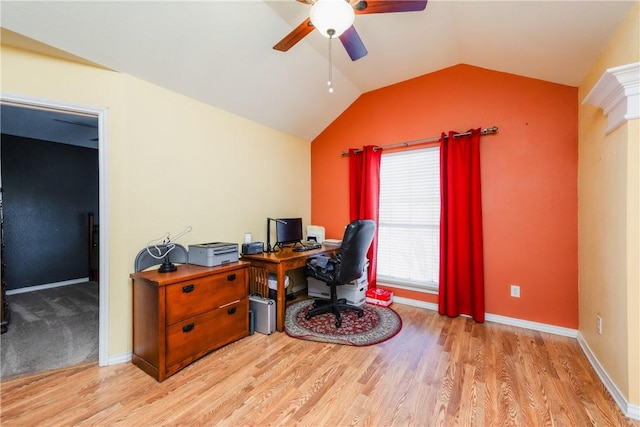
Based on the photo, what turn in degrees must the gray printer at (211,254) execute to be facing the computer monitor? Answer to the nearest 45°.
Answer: approximately 90° to its left

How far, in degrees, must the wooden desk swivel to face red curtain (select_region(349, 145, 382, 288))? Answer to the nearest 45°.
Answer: approximately 90° to its left

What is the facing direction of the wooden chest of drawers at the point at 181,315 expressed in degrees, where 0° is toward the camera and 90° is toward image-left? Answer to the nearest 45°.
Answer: approximately 315°
